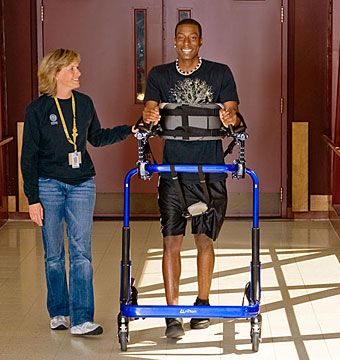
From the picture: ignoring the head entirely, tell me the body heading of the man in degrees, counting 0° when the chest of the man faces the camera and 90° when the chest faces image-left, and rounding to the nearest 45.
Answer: approximately 0°

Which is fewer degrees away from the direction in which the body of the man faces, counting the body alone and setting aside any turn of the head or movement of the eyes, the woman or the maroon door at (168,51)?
the woman

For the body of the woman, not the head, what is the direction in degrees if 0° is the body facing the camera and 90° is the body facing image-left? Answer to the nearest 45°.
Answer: approximately 315°

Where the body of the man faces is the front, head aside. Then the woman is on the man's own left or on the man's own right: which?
on the man's own right

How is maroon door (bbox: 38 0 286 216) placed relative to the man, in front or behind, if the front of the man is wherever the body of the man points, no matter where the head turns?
behind

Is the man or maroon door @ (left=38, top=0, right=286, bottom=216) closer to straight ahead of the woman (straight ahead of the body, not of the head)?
the man

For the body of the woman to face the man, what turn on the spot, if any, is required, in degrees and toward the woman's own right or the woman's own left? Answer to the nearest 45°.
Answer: approximately 45° to the woman's own left

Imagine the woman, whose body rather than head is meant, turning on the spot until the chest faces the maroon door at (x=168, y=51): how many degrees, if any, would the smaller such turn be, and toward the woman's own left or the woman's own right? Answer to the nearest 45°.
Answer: approximately 135° to the woman's own left
